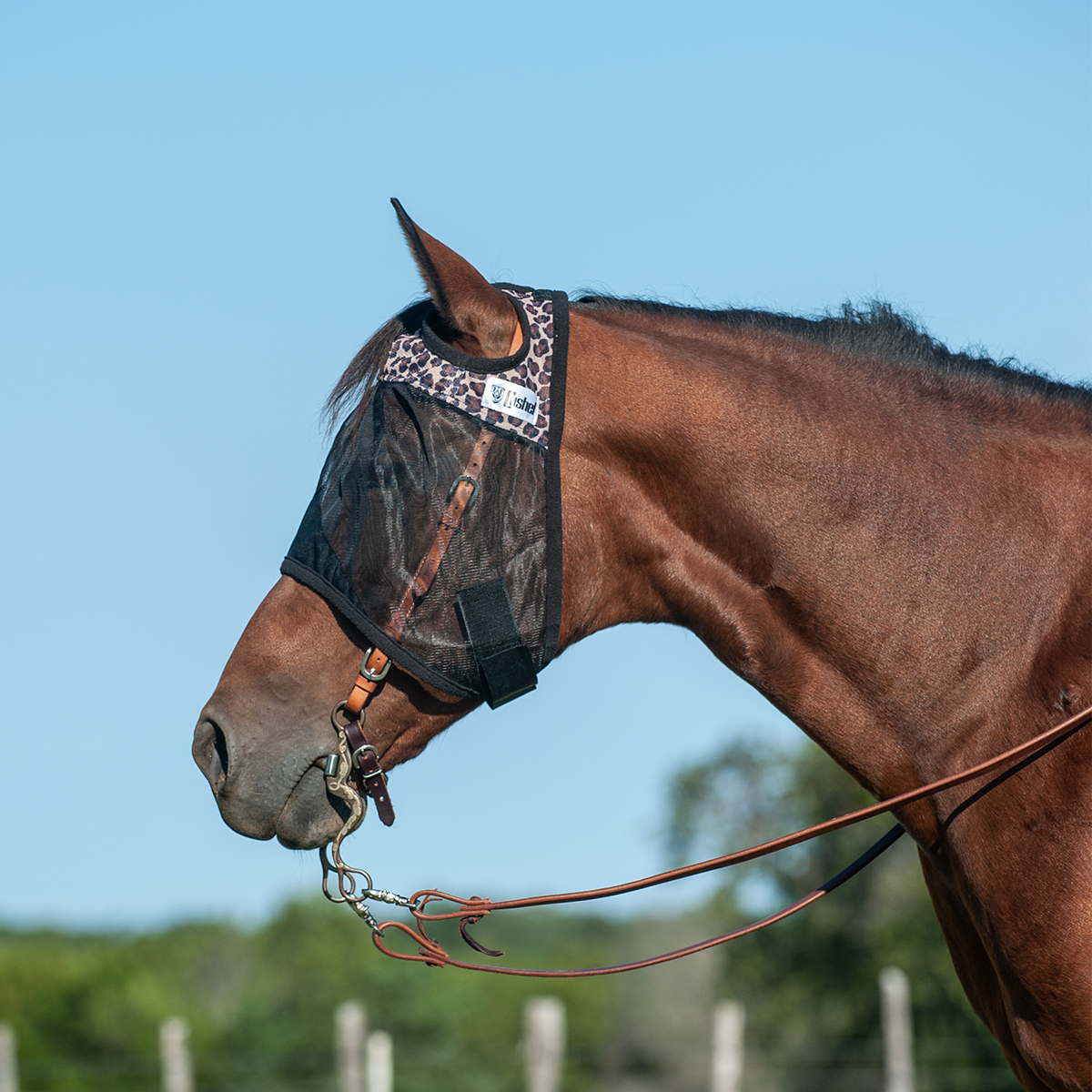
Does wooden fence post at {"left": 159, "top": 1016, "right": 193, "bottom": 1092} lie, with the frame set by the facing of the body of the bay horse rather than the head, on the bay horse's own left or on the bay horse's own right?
on the bay horse's own right

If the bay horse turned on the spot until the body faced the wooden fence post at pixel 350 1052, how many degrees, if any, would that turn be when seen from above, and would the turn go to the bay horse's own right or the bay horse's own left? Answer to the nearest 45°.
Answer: approximately 90° to the bay horse's own right

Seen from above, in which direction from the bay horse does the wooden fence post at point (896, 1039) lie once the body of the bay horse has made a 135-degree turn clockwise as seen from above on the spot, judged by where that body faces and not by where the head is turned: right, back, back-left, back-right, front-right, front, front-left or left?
front-left

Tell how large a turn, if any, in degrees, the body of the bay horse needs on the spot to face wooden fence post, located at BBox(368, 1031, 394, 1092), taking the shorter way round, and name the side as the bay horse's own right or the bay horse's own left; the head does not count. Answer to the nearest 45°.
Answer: approximately 90° to the bay horse's own right

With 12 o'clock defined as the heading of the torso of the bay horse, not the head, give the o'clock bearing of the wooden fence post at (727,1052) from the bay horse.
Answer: The wooden fence post is roughly at 3 o'clock from the bay horse.

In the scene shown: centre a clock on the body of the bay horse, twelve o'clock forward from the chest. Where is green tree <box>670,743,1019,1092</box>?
The green tree is roughly at 3 o'clock from the bay horse.

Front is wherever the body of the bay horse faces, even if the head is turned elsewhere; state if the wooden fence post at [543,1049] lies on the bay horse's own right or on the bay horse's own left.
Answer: on the bay horse's own right

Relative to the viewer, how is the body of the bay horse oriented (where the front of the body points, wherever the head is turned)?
to the viewer's left
